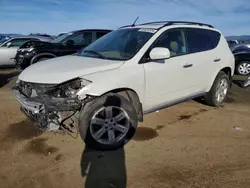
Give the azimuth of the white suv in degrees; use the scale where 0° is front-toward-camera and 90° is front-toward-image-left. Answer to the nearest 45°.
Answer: approximately 45°

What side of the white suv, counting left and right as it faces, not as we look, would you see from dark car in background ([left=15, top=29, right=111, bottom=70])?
right

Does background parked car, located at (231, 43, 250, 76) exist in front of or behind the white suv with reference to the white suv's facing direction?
behind
